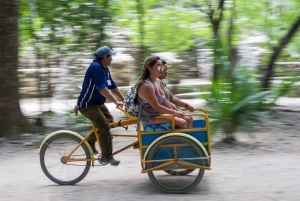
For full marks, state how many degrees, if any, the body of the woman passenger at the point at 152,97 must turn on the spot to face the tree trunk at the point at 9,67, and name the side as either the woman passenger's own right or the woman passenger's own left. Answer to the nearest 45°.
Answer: approximately 135° to the woman passenger's own left

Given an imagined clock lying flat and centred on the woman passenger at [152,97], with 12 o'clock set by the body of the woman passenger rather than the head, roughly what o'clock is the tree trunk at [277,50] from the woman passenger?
The tree trunk is roughly at 10 o'clock from the woman passenger.

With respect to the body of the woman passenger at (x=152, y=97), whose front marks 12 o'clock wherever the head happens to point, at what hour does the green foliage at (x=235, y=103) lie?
The green foliage is roughly at 10 o'clock from the woman passenger.

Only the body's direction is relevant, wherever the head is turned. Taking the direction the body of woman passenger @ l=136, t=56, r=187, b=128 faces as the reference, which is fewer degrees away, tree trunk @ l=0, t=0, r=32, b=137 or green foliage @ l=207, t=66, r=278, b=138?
the green foliage

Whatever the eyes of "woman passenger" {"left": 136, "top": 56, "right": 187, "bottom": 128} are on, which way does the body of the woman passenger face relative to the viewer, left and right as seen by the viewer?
facing to the right of the viewer
